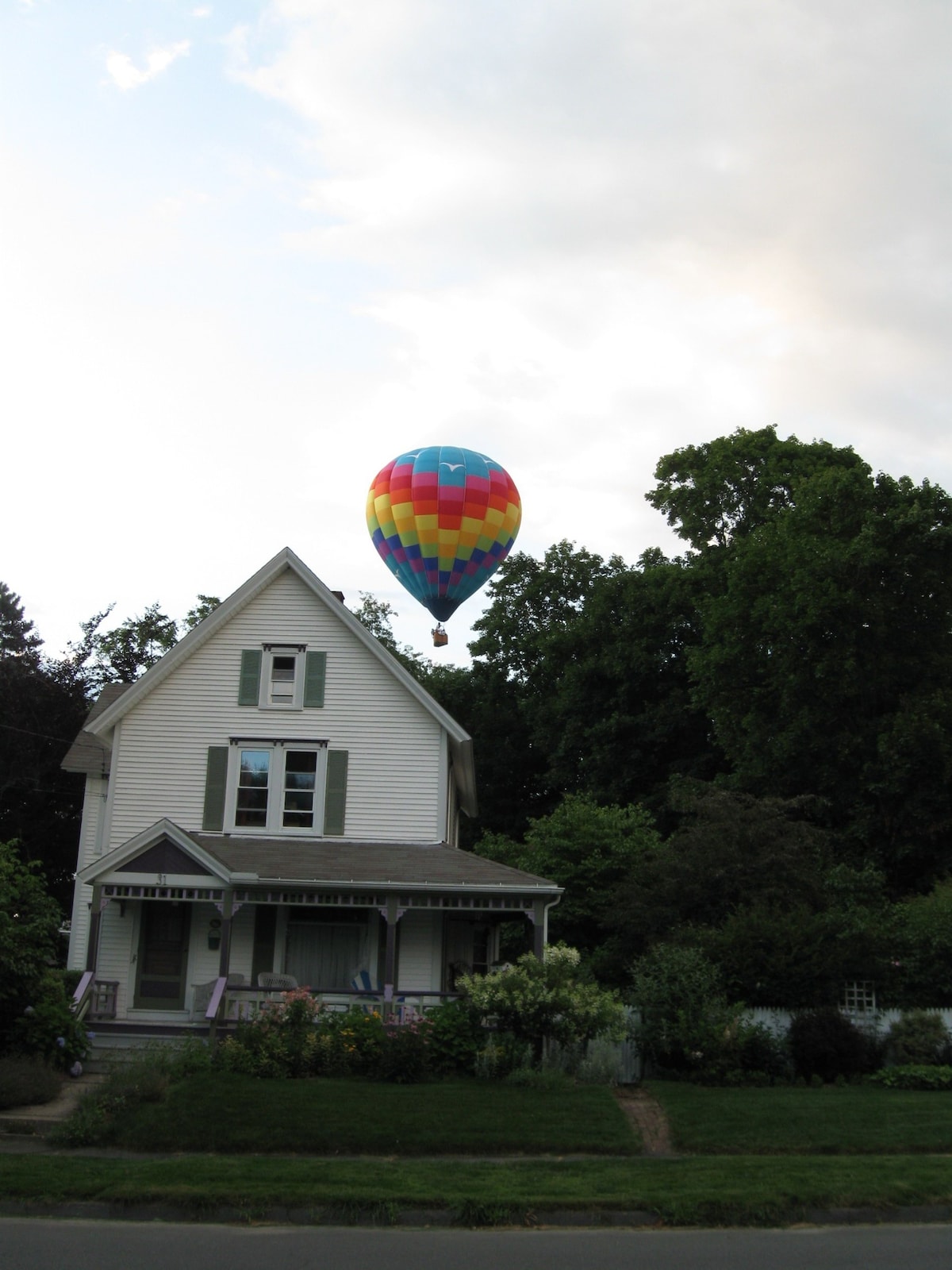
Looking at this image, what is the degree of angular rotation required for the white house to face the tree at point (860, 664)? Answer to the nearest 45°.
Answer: approximately 135° to its left

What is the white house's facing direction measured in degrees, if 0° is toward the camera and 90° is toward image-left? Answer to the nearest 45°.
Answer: approximately 0°

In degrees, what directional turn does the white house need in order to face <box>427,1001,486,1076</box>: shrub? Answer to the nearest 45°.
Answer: approximately 45° to its left

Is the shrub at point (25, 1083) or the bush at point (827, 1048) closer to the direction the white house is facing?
the shrub

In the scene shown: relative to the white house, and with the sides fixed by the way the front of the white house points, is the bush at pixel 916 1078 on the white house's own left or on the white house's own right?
on the white house's own left

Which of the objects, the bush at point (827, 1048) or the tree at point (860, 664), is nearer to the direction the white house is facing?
the bush

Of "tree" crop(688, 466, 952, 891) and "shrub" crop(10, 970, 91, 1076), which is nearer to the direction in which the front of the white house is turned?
the shrub

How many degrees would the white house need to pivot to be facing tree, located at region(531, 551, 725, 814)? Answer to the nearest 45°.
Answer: approximately 135° to its left

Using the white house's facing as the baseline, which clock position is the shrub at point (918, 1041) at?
The shrub is roughly at 10 o'clock from the white house.

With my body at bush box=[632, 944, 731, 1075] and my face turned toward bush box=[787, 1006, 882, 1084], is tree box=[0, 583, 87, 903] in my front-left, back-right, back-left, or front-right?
back-left
